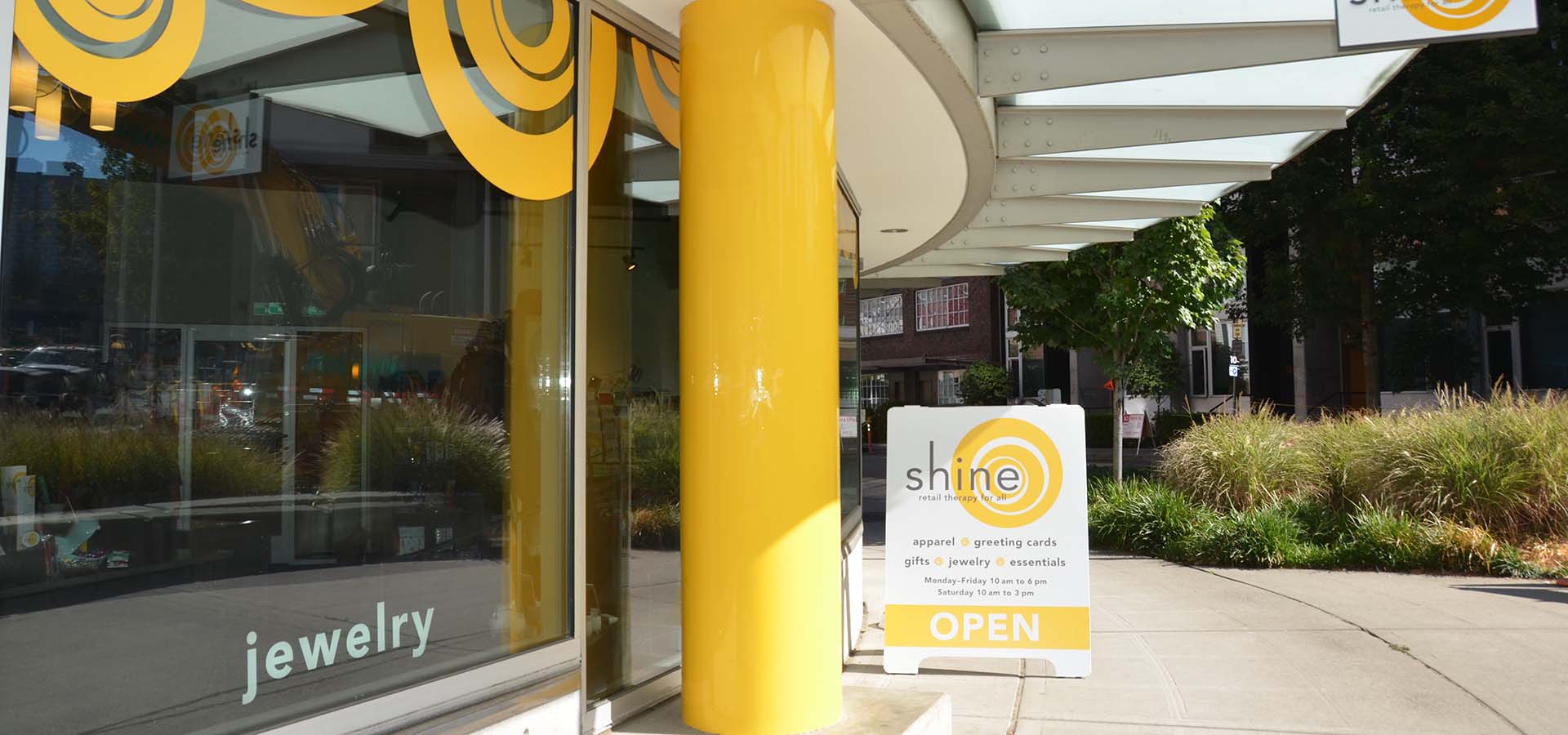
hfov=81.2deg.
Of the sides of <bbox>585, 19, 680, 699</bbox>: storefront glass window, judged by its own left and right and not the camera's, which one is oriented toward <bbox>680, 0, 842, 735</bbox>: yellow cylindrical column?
front

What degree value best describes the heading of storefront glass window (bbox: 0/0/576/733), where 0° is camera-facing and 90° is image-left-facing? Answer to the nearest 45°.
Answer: approximately 315°

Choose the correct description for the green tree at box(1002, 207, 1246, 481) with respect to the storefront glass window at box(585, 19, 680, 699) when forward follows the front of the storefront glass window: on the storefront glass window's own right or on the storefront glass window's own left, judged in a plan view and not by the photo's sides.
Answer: on the storefront glass window's own left

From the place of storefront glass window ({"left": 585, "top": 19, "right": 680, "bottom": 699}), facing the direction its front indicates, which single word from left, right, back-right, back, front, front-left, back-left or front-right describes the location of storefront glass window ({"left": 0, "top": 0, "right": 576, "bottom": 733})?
right

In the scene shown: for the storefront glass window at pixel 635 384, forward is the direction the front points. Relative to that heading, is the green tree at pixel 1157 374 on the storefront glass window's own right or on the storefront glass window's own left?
on the storefront glass window's own left

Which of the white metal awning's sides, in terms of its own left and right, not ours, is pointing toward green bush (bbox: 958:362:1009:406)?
left

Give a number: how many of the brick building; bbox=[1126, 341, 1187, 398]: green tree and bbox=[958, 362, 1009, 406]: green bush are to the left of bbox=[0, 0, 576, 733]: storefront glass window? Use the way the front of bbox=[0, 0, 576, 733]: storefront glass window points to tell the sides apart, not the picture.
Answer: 3

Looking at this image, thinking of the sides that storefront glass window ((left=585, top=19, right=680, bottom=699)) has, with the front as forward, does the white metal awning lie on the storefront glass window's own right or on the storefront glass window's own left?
on the storefront glass window's own left

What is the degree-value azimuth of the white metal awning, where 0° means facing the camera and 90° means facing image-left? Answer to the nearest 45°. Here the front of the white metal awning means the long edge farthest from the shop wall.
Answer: approximately 270°

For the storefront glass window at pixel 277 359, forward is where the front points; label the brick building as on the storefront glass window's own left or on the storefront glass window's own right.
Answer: on the storefront glass window's own left

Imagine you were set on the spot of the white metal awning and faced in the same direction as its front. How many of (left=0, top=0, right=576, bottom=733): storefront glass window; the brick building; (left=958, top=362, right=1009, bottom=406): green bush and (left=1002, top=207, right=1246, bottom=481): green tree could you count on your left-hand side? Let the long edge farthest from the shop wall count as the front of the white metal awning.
3

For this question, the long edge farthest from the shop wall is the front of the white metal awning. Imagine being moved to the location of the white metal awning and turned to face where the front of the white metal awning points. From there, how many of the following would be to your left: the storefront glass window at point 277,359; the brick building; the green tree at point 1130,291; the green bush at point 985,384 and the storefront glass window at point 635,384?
3

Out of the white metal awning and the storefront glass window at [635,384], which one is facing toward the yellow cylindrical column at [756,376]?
the storefront glass window

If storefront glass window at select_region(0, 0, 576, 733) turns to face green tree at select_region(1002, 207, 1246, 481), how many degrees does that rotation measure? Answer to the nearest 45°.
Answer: approximately 90° to its left
